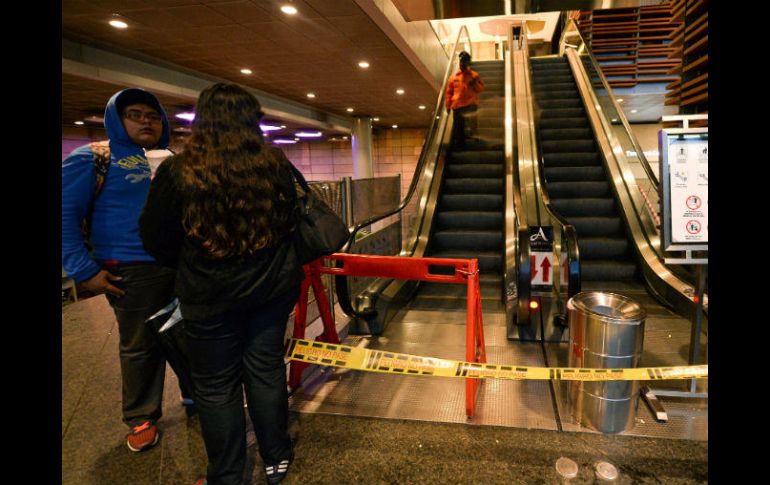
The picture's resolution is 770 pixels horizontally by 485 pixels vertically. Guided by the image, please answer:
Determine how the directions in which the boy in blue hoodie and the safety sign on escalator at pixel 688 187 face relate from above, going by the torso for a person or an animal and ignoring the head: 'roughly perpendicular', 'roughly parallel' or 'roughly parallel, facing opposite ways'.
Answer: roughly perpendicular

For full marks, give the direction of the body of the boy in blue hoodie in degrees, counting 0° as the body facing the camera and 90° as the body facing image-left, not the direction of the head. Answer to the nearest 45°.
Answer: approximately 315°

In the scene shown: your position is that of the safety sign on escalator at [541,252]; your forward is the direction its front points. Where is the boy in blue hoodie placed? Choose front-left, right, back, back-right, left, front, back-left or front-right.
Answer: front-right

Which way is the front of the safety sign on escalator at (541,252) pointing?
toward the camera

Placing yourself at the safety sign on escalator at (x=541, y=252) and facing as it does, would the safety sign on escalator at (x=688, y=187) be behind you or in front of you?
in front

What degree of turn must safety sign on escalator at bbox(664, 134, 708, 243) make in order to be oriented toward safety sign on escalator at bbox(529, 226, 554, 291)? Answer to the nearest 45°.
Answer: approximately 135° to its right

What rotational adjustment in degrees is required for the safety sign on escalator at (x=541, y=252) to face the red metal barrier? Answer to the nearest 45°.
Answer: approximately 45° to its right

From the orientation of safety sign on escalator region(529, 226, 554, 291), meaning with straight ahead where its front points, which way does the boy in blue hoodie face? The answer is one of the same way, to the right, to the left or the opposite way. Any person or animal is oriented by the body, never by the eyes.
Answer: to the left

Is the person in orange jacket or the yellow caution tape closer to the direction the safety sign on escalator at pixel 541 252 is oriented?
the yellow caution tape

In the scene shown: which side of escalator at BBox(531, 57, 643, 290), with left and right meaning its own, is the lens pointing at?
front

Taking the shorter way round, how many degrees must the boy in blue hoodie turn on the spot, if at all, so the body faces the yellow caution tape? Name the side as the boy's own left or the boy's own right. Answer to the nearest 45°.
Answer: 0° — they already face it

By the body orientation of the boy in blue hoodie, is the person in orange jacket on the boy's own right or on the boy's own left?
on the boy's own left

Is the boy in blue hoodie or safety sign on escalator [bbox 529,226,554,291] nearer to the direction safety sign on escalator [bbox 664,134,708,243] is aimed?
the boy in blue hoodie
